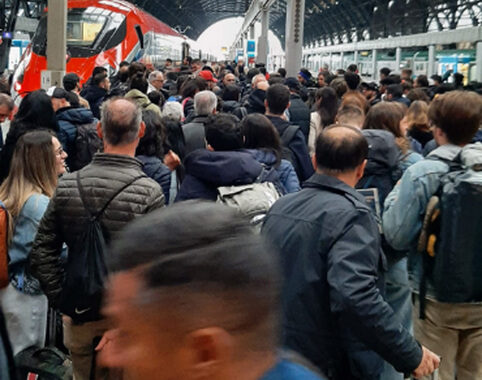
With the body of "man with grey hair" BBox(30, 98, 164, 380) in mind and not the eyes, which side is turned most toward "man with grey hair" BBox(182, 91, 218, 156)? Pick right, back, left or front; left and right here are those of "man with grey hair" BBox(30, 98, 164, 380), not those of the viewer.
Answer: front

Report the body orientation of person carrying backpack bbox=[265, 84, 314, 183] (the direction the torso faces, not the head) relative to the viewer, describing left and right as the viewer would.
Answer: facing away from the viewer

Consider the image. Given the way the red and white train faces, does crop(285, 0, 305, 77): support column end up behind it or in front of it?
behind

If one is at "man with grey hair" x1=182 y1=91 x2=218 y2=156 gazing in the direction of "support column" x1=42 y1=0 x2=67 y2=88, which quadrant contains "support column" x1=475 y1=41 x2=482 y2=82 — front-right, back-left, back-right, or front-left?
front-right

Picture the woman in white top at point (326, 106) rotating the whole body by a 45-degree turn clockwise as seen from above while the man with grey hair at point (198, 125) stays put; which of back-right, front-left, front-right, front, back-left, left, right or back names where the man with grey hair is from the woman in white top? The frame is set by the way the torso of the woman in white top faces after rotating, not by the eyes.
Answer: back-left

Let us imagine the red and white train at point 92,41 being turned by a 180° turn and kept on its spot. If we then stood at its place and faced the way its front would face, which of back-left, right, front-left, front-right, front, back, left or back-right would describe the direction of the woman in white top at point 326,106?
back-right

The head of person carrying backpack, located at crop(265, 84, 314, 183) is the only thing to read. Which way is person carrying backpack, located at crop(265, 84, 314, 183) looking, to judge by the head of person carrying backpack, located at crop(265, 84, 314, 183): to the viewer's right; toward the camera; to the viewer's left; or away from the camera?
away from the camera

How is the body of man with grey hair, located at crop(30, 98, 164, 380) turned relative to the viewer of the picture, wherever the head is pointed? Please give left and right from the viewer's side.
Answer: facing away from the viewer

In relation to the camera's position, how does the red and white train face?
facing the viewer and to the left of the viewer

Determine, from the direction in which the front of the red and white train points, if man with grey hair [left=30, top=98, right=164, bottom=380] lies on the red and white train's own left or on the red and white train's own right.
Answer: on the red and white train's own left

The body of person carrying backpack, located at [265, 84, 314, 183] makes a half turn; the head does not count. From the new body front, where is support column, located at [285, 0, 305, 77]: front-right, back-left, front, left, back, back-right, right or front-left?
back

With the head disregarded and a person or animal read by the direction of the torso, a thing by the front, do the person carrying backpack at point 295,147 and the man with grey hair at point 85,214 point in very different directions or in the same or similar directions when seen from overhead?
same or similar directions

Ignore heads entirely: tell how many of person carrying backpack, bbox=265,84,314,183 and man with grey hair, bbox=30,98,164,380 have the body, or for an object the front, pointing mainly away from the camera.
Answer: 2

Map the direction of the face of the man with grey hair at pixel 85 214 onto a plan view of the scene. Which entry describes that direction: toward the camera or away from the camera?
away from the camera

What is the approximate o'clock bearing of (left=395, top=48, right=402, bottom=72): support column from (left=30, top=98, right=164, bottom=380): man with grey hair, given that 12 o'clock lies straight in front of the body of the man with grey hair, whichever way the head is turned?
The support column is roughly at 1 o'clock from the man with grey hair.

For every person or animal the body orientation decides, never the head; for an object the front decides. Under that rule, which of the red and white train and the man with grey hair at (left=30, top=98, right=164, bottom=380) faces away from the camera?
the man with grey hair

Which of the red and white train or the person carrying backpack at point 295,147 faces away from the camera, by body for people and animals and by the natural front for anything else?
the person carrying backpack
